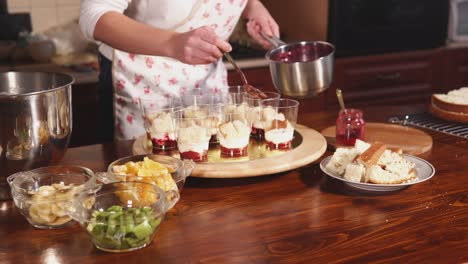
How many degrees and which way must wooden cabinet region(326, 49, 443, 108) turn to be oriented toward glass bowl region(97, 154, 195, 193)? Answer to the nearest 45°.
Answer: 0° — it already faces it

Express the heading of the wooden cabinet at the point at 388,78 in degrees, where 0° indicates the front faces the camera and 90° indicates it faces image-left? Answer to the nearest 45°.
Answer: approximately 0°

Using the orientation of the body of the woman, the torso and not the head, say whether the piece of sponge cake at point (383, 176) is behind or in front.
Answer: in front

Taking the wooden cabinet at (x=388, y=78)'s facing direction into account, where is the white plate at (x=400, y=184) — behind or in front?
in front

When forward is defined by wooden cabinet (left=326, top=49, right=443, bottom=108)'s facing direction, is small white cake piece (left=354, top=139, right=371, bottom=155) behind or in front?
in front

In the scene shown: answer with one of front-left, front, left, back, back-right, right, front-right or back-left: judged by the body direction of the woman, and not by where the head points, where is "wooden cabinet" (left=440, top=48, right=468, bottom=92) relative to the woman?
left

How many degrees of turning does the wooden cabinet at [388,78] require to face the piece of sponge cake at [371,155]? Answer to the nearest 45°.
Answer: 0° — it already faces it

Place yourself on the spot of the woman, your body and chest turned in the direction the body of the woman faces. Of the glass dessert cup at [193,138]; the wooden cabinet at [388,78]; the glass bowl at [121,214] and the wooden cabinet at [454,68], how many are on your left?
2

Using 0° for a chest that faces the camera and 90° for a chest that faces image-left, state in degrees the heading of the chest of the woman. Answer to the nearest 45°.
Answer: approximately 315°
